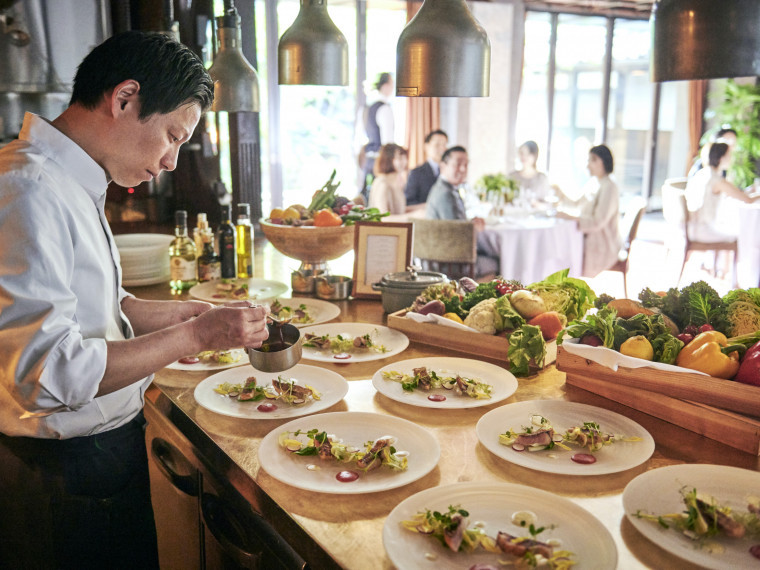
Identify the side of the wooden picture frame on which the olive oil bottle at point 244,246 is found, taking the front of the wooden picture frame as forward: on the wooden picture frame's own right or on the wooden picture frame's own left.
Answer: on the wooden picture frame's own right

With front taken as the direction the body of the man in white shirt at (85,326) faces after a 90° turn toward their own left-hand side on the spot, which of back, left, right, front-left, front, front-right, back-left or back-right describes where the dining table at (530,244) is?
front-right

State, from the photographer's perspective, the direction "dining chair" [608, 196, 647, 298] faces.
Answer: facing to the left of the viewer

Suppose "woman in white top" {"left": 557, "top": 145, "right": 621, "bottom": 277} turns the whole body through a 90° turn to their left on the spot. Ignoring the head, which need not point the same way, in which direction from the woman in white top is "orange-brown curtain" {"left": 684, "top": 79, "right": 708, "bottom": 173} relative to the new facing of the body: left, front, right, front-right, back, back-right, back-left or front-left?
back

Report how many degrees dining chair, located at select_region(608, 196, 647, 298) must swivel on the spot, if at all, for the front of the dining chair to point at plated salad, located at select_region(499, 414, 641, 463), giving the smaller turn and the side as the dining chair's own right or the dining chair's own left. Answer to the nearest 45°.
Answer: approximately 90° to the dining chair's own left

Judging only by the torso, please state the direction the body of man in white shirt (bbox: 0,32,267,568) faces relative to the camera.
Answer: to the viewer's right

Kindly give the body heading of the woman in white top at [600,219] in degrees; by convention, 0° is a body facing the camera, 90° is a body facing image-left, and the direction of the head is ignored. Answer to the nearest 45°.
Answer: approximately 90°

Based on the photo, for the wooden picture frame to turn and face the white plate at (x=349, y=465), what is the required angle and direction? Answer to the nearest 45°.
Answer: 0° — it already faces it

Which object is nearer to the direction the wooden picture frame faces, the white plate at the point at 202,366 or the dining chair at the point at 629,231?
the white plate

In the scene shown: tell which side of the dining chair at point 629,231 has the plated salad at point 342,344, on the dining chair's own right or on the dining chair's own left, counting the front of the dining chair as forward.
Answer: on the dining chair's own left

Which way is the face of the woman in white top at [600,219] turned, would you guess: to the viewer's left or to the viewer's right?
to the viewer's left
